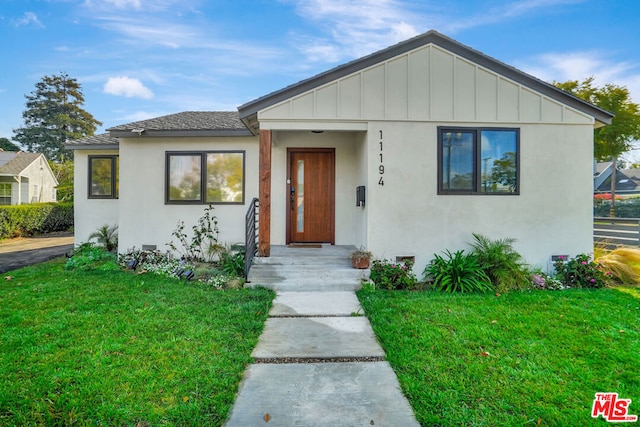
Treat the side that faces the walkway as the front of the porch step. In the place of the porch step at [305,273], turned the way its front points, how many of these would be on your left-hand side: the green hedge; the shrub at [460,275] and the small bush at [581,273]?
2

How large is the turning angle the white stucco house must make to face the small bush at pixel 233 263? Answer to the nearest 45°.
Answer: approximately 90° to its right

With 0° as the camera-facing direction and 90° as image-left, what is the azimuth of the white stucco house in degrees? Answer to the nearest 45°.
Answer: approximately 0°

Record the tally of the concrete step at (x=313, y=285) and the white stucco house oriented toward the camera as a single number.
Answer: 2

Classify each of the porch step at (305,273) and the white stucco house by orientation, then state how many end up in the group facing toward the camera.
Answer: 2

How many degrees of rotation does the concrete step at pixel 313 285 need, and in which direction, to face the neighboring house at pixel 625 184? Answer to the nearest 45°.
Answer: approximately 135° to its left

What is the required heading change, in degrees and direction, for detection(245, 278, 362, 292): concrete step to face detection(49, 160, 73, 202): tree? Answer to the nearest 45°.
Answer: approximately 135° to its right
